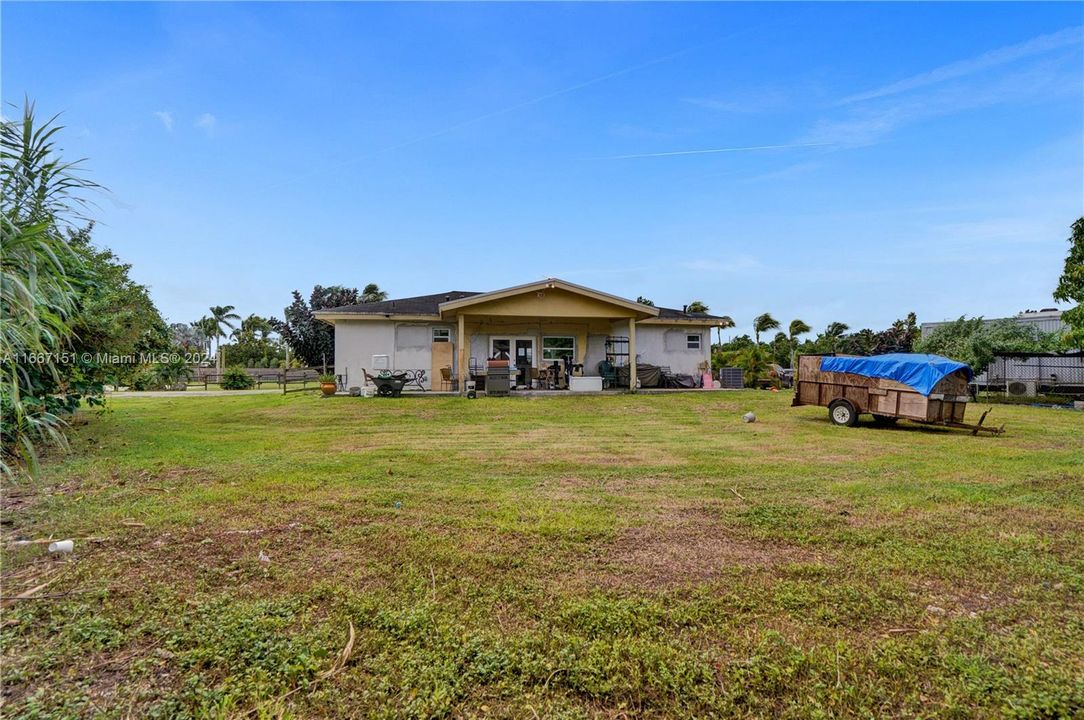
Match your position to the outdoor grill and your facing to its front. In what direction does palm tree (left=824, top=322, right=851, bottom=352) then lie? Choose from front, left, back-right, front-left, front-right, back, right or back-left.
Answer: back-left

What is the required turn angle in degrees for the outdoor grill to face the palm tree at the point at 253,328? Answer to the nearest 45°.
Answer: approximately 135° to its right

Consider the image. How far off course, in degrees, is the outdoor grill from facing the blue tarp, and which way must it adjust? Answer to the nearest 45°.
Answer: approximately 45° to its left

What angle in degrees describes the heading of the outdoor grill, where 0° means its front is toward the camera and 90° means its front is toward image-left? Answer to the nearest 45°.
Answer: approximately 0°

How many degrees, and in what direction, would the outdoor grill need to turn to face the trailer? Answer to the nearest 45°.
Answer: approximately 45° to its left

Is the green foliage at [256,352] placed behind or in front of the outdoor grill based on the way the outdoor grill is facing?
behind

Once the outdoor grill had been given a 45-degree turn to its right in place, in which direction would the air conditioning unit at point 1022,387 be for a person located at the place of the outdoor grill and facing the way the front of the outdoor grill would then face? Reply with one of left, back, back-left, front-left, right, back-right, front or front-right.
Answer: back-left

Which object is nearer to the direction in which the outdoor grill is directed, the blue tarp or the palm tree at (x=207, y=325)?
the blue tarp

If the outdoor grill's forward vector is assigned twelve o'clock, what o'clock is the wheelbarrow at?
The wheelbarrow is roughly at 3 o'clock from the outdoor grill.
